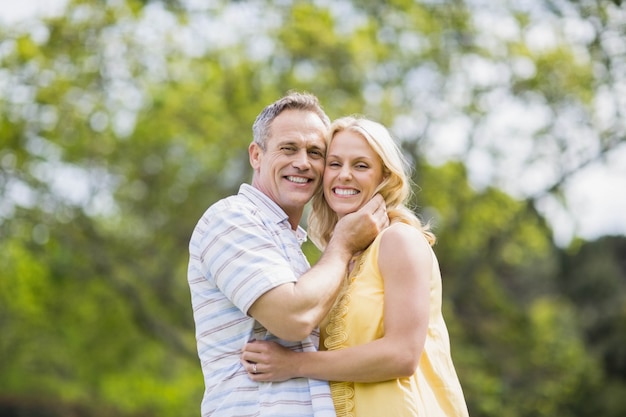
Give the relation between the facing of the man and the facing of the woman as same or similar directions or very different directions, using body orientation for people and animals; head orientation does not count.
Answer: very different directions

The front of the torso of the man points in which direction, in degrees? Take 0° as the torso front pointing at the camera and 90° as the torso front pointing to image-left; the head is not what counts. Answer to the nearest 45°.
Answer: approximately 270°

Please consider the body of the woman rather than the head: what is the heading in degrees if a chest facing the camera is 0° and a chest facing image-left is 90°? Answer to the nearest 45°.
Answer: approximately 90°
